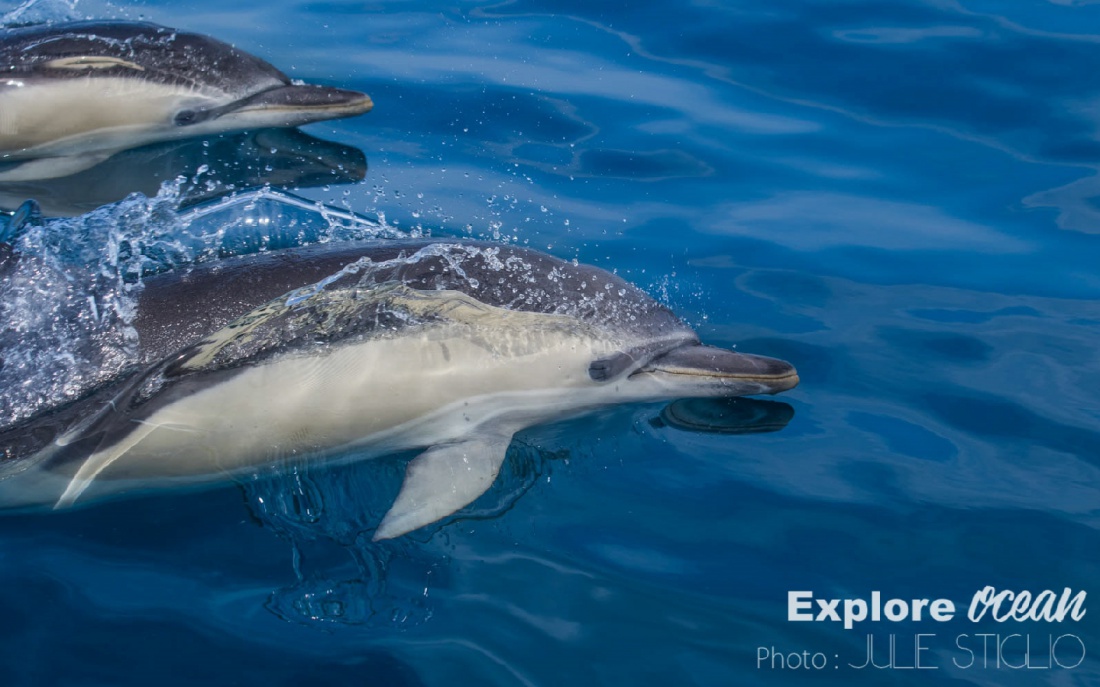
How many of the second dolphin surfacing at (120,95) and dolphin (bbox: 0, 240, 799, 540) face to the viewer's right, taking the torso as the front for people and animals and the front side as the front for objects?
2

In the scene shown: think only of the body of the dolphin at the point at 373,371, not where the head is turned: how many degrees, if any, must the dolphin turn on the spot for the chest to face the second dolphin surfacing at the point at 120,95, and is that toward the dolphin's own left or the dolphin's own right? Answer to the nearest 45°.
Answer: approximately 135° to the dolphin's own left

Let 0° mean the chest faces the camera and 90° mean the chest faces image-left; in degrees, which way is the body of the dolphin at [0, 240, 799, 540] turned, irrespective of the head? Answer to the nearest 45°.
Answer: approximately 270°

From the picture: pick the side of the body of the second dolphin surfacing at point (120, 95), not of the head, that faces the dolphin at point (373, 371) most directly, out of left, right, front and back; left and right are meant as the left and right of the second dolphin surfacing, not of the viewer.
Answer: right

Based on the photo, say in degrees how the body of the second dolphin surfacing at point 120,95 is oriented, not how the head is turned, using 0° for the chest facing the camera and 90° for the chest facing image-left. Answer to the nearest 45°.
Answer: approximately 270°
